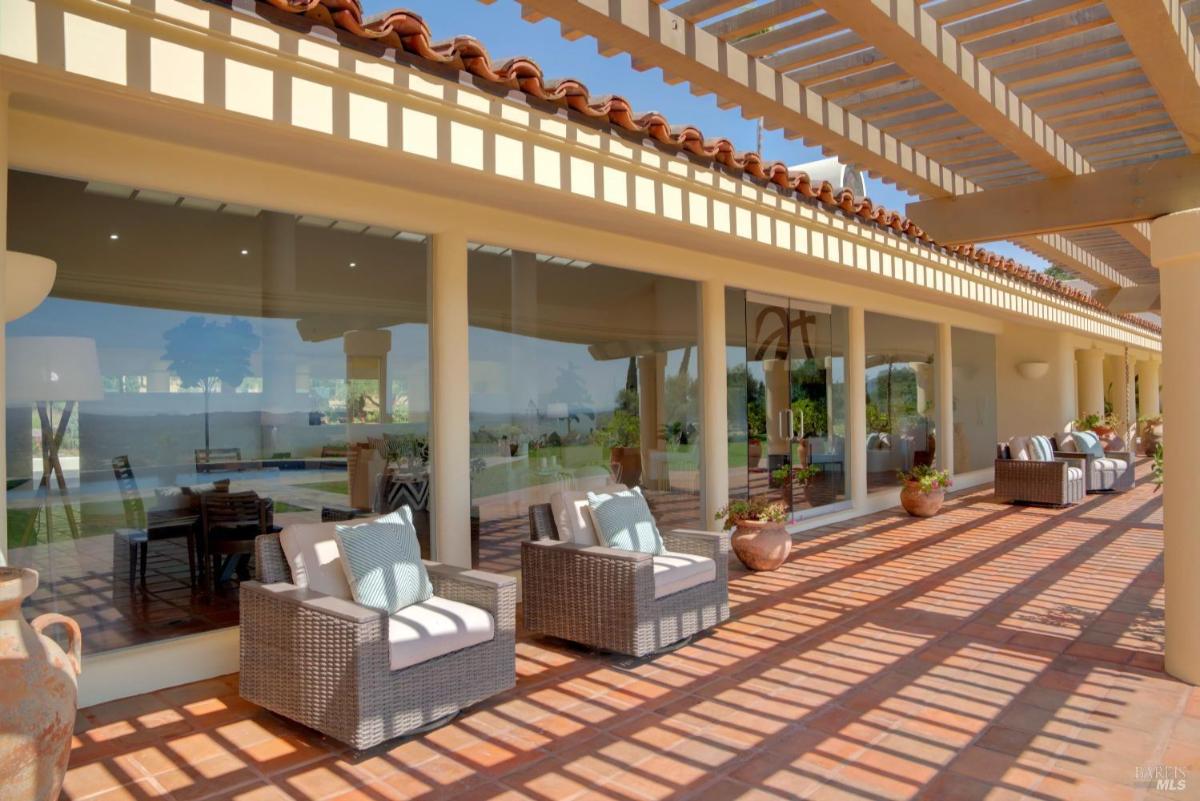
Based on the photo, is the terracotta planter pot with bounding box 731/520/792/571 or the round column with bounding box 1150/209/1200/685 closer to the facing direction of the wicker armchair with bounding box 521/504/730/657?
the round column

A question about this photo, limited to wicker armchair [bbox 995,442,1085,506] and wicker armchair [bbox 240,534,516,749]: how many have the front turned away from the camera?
0

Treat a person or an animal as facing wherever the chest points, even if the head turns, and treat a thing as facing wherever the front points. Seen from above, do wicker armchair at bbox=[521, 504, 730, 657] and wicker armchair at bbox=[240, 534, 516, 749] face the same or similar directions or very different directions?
same or similar directions

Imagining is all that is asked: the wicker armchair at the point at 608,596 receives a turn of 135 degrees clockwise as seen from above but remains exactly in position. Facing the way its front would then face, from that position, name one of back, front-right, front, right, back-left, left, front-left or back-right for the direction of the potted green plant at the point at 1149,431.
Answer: back-right

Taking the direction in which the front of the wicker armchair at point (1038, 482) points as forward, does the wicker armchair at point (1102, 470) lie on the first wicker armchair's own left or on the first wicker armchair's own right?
on the first wicker armchair's own left

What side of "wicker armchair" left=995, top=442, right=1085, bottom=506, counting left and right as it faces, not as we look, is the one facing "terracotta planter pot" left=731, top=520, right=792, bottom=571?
right

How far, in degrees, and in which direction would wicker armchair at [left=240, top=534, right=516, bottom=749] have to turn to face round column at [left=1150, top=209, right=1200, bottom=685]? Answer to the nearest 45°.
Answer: approximately 45° to its left

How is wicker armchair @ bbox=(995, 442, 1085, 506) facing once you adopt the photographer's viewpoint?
facing to the right of the viewer

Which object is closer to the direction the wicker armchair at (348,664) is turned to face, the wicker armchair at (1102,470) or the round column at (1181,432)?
the round column

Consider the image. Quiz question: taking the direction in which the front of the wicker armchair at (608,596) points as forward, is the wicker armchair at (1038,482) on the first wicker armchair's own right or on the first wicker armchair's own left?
on the first wicker armchair's own left

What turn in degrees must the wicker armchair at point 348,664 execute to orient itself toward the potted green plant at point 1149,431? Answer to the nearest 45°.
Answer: approximately 90° to its left

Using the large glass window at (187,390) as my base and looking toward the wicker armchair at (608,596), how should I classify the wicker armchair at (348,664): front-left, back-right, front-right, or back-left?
front-right

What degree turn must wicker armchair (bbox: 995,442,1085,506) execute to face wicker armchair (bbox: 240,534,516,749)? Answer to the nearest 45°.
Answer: approximately 90° to its right

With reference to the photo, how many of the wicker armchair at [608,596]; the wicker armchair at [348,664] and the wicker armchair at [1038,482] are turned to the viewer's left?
0

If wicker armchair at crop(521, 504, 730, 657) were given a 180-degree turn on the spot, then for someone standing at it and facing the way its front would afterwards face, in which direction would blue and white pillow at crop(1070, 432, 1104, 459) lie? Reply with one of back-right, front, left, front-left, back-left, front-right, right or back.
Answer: right

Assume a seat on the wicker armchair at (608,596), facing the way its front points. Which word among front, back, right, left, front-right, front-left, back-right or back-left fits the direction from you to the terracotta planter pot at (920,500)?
left

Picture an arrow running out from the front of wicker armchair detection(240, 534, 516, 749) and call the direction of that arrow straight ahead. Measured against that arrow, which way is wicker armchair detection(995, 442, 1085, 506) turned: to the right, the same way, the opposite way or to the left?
the same way

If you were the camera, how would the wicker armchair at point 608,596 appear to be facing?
facing the viewer and to the right of the viewer

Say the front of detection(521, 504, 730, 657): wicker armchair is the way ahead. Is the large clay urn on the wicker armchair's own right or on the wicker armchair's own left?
on the wicker armchair's own right
